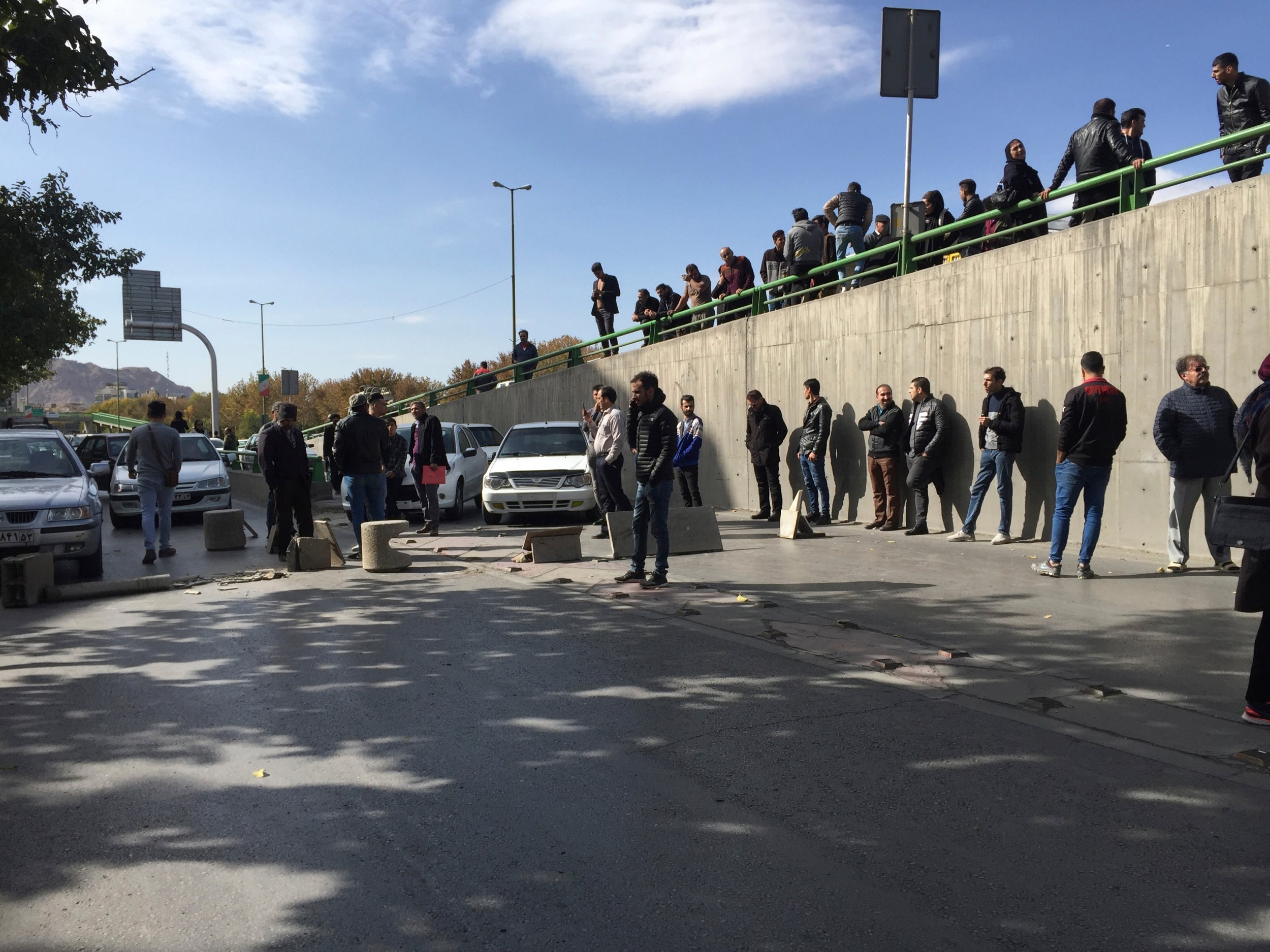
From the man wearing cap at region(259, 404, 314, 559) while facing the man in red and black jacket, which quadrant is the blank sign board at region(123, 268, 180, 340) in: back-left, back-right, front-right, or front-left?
back-left

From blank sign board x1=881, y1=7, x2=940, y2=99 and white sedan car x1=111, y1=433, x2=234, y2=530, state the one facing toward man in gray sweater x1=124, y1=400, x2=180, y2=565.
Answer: the white sedan car

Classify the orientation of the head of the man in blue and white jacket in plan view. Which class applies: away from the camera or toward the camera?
toward the camera

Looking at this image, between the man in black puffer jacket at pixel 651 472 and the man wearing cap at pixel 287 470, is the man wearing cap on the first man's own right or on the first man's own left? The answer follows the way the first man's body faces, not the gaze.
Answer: on the first man's own right

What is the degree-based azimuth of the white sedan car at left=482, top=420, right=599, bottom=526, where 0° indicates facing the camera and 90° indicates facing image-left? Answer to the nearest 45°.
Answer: approximately 0°

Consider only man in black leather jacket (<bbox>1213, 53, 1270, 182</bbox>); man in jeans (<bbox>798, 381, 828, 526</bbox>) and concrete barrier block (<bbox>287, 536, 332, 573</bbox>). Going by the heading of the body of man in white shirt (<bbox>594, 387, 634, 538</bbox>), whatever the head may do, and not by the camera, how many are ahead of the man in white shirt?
1

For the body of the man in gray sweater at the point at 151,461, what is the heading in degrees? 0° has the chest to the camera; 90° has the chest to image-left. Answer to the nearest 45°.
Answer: approximately 180°

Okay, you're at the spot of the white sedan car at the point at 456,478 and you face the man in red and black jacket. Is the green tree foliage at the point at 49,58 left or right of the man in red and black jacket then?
right

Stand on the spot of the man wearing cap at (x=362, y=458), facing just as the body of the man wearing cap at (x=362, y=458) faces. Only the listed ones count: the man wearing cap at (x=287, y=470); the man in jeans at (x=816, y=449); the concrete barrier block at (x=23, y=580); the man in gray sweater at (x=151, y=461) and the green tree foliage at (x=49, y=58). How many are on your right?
1

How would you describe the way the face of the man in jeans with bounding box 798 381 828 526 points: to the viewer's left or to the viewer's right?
to the viewer's left

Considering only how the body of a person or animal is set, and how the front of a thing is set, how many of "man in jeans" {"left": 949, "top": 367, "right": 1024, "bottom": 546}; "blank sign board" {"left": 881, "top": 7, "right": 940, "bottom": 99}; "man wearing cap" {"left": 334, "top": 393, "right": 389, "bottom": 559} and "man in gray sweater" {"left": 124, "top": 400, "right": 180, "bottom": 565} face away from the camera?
3

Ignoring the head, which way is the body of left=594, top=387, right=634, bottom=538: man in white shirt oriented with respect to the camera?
to the viewer's left

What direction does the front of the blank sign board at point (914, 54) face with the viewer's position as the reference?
facing away from the viewer

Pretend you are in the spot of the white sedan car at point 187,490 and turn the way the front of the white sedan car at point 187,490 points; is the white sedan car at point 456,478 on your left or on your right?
on your left

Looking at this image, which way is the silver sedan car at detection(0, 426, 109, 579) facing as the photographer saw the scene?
facing the viewer

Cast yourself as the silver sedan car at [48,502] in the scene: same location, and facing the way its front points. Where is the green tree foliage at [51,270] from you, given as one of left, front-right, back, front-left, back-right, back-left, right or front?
back
